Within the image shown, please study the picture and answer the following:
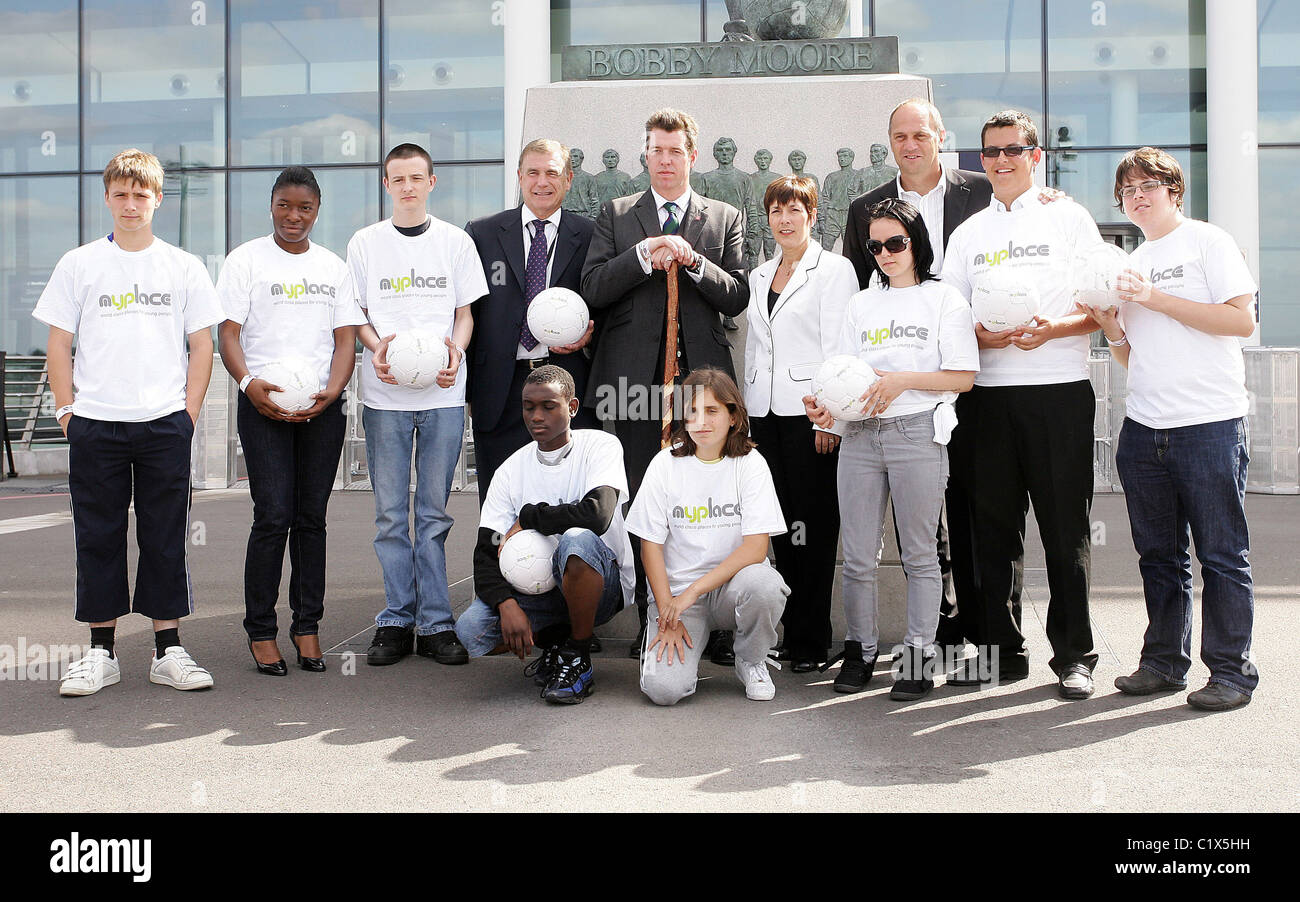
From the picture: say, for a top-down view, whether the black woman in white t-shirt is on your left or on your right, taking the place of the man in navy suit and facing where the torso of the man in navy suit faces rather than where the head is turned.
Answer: on your right

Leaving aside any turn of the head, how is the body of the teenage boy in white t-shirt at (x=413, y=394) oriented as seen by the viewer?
toward the camera

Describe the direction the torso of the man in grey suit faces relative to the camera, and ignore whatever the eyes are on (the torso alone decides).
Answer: toward the camera

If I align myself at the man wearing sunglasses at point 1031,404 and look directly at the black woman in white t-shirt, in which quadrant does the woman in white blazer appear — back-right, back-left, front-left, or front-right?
front-right

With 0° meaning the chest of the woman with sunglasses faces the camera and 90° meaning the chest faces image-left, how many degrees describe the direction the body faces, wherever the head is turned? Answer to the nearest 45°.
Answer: approximately 45°

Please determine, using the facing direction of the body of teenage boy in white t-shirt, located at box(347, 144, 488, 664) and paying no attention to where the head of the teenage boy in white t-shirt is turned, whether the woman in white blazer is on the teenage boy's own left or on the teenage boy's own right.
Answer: on the teenage boy's own left

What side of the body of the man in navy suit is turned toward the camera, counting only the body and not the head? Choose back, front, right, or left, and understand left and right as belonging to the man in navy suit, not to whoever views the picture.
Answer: front

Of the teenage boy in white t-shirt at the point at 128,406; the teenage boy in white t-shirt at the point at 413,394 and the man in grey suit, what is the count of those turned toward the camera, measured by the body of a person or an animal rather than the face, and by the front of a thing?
3
